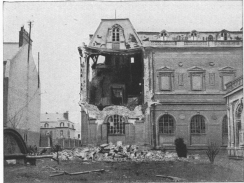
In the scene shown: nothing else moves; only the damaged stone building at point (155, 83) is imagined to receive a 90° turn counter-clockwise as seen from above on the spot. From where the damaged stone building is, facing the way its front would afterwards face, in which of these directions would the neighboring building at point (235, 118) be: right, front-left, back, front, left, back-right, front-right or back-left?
front

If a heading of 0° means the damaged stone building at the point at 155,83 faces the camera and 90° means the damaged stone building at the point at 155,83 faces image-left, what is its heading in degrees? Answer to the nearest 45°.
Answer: approximately 0°

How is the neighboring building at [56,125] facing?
toward the camera

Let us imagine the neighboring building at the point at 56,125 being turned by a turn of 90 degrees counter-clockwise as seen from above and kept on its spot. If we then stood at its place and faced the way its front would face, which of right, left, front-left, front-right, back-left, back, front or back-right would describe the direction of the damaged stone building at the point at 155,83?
front

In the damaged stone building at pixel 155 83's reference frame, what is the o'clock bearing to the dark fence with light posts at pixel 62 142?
The dark fence with light posts is roughly at 3 o'clock from the damaged stone building.

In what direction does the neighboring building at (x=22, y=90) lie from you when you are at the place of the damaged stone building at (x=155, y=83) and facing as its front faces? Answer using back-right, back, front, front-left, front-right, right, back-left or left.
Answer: right
